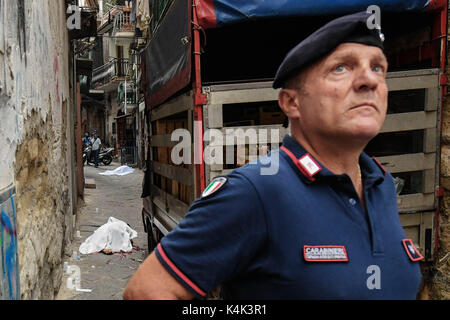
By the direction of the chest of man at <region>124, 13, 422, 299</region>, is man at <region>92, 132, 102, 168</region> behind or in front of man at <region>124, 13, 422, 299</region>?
behind

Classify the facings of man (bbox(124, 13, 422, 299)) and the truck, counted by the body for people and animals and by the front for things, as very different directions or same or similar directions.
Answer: very different directions

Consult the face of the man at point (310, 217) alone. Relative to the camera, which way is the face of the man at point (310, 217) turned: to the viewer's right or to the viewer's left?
to the viewer's right

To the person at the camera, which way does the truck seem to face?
facing away from the viewer and to the left of the viewer

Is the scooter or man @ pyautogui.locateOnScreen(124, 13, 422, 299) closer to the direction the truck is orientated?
the scooter

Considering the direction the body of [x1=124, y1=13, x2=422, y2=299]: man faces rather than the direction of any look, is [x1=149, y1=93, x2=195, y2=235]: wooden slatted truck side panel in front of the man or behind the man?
behind

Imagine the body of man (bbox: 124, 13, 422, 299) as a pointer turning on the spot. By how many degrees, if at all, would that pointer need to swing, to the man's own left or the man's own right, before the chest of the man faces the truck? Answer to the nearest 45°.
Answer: approximately 135° to the man's own left
